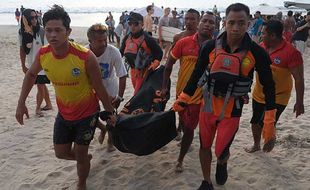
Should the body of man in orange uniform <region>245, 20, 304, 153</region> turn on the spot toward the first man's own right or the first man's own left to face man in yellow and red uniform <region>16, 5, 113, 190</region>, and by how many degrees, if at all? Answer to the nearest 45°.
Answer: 0° — they already face them

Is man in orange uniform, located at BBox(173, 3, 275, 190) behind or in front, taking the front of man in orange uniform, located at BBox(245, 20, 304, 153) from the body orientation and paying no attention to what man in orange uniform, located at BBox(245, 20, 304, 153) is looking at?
in front

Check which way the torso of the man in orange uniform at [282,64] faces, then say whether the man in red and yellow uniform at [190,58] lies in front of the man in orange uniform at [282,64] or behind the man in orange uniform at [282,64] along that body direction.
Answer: in front

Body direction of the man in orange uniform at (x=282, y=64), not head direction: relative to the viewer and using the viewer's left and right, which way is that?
facing the viewer and to the left of the viewer

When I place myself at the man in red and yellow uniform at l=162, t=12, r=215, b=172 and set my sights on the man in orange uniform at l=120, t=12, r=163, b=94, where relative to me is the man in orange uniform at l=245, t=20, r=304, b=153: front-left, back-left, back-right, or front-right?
back-right
